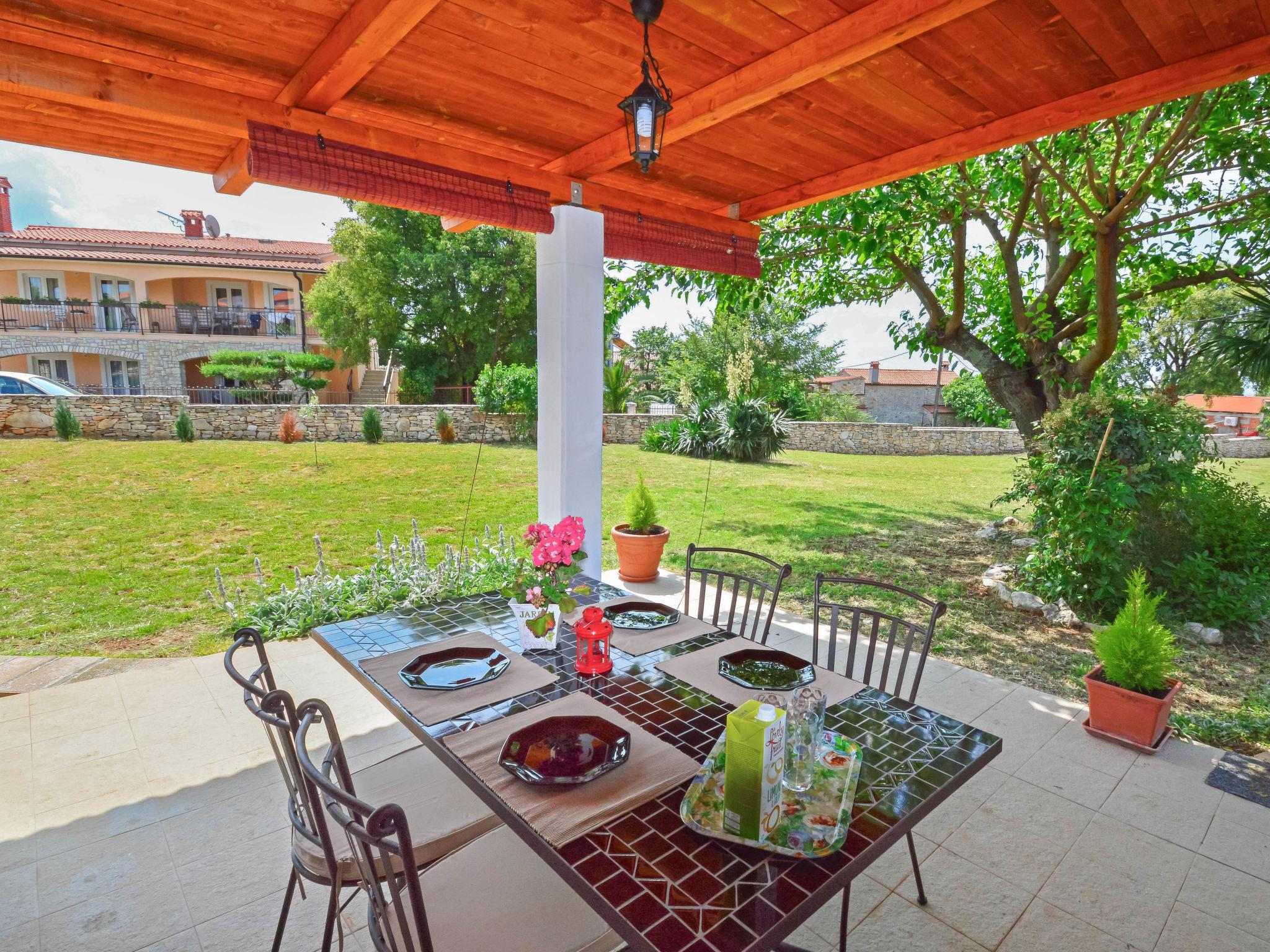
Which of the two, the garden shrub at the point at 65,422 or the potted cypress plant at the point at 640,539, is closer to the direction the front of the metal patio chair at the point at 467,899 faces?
the potted cypress plant

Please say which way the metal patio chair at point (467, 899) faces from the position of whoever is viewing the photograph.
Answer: facing away from the viewer and to the right of the viewer

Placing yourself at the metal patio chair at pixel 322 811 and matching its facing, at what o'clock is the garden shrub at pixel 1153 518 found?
The garden shrub is roughly at 1 o'clock from the metal patio chair.

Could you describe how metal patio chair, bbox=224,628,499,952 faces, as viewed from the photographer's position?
facing away from the viewer and to the right of the viewer

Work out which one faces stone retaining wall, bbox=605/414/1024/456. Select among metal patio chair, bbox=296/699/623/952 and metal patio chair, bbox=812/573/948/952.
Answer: metal patio chair, bbox=296/699/623/952

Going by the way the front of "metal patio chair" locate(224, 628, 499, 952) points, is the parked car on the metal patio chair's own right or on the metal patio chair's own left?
on the metal patio chair's own left

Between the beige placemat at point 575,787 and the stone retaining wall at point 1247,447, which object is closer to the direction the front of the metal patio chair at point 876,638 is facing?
the beige placemat

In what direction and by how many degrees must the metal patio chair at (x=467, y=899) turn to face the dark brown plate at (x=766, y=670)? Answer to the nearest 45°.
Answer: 0° — it already faces it

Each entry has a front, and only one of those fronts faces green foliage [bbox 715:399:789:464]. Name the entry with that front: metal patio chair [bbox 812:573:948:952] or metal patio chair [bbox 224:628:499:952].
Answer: metal patio chair [bbox 224:628:499:952]

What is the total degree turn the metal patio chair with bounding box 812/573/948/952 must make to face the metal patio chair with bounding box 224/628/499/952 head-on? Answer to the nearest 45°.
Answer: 0° — it already faces it
